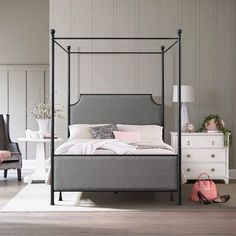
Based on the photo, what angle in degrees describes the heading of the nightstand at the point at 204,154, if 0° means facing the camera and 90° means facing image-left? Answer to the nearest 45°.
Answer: approximately 0°

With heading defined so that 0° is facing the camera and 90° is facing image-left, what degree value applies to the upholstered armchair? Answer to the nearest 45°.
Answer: approximately 315°

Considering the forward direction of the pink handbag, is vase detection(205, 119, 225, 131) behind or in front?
behind

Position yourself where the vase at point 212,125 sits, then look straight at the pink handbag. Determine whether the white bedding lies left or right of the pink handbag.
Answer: right

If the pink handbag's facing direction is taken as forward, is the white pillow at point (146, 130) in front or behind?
behind

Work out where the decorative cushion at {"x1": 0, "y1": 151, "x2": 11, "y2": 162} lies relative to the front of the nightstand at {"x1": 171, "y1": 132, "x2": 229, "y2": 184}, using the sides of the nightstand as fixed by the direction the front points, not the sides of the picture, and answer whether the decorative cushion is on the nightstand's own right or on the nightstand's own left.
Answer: on the nightstand's own right

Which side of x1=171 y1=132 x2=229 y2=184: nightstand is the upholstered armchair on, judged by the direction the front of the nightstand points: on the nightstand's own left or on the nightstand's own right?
on the nightstand's own right

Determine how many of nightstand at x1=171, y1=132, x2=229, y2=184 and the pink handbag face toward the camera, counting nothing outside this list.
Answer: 2

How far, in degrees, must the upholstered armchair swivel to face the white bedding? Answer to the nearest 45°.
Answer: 0° — it already faces it
